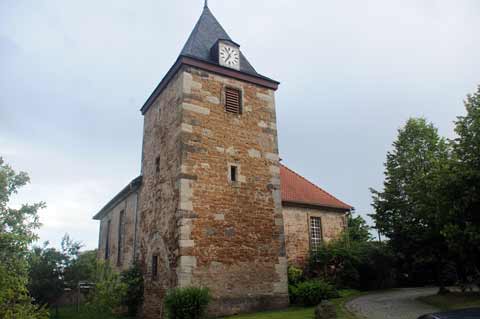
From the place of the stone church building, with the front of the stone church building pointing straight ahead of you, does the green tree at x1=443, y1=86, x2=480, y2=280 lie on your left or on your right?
on your left

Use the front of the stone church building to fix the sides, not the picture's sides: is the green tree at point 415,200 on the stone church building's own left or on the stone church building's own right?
on the stone church building's own left

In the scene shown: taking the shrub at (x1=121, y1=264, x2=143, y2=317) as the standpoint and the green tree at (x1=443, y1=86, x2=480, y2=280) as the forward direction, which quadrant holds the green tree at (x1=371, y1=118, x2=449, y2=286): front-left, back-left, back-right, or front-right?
front-left

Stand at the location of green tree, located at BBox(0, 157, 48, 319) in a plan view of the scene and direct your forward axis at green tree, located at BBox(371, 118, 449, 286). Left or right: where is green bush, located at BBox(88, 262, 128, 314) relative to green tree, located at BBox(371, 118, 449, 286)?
left

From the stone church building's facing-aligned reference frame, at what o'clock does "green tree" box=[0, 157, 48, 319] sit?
The green tree is roughly at 1 o'clock from the stone church building.

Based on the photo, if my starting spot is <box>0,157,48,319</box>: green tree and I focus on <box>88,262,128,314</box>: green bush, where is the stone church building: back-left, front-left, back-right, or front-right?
front-right

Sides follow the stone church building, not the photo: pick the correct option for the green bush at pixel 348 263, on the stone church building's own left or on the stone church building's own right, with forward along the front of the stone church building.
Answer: on the stone church building's own left

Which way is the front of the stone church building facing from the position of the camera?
facing the viewer
